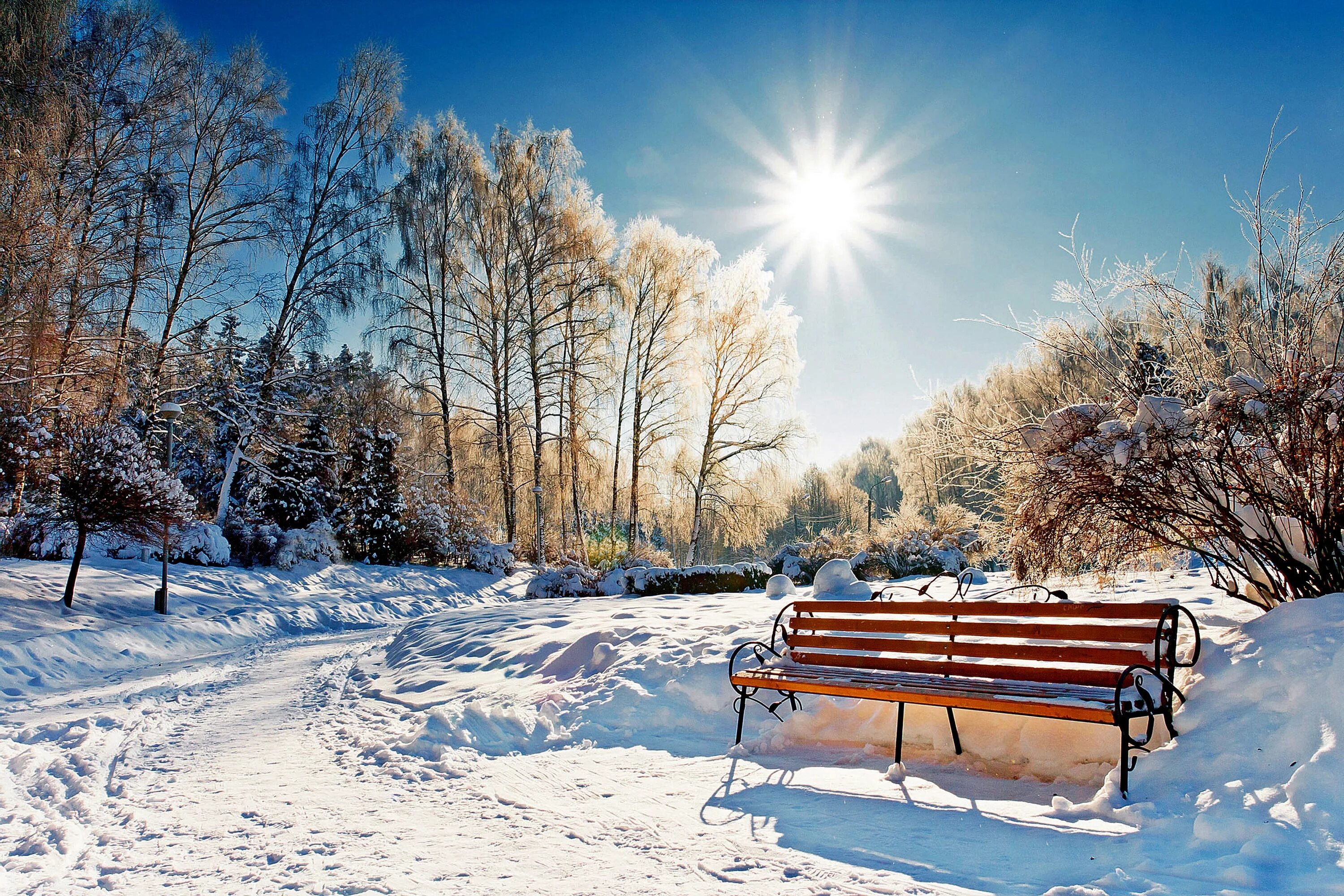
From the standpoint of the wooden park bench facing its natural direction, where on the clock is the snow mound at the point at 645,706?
The snow mound is roughly at 2 o'clock from the wooden park bench.

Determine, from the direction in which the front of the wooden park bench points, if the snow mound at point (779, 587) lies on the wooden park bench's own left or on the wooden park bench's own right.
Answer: on the wooden park bench's own right

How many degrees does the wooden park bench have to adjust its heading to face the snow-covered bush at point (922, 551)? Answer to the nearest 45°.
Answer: approximately 135° to its right

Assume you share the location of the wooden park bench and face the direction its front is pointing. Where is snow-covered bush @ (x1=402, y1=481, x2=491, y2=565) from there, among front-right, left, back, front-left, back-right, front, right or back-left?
right

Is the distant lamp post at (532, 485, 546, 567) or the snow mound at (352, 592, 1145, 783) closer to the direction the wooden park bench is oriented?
the snow mound

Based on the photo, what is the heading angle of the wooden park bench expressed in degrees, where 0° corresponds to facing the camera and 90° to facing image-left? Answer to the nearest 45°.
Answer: approximately 45°

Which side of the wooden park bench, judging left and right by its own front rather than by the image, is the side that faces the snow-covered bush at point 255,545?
right
